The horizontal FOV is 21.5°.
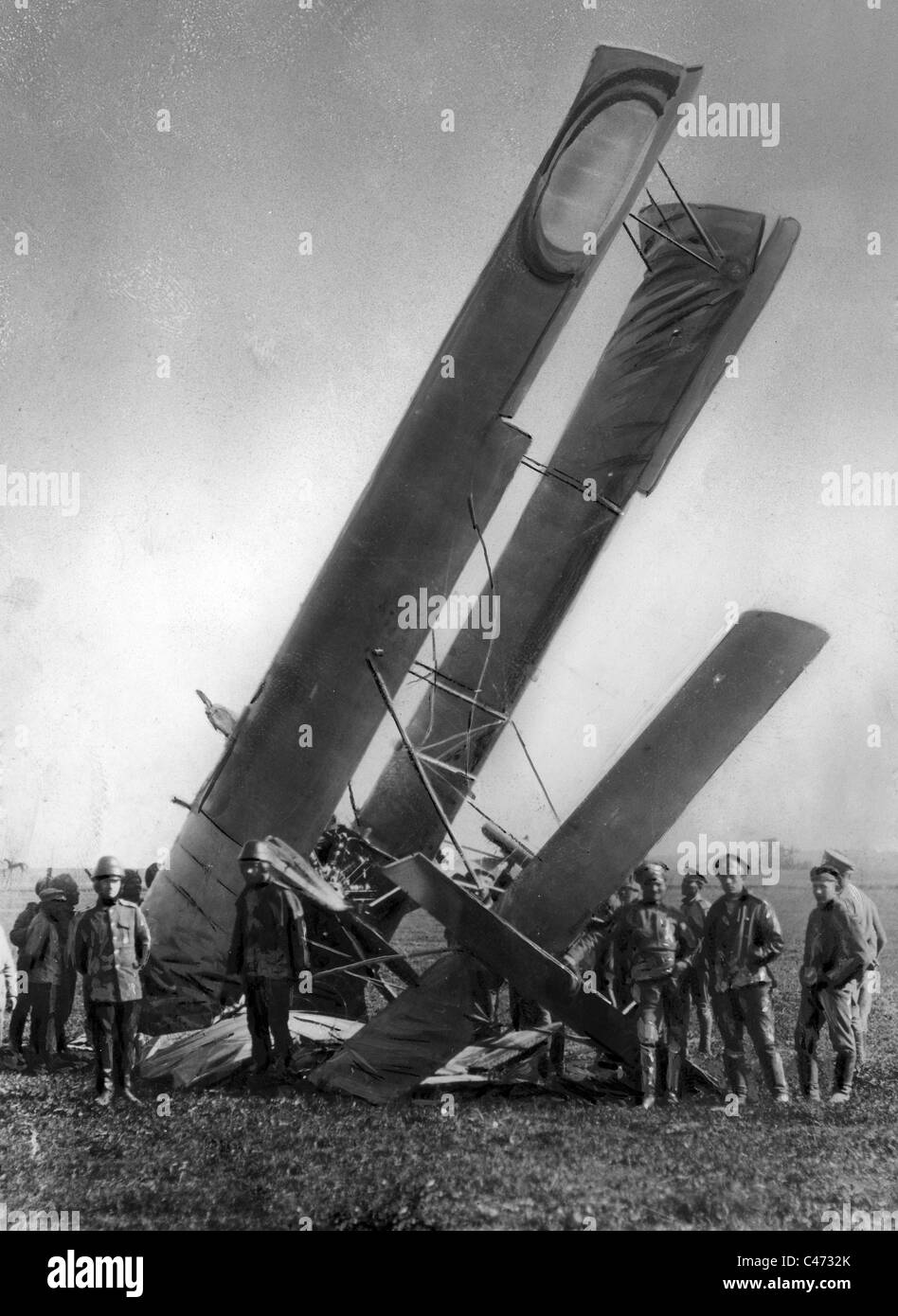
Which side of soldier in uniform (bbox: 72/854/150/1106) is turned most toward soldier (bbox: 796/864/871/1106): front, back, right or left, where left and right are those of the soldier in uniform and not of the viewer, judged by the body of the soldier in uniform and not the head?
left

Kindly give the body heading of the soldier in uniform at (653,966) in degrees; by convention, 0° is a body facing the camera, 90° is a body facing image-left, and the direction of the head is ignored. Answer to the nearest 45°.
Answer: approximately 0°

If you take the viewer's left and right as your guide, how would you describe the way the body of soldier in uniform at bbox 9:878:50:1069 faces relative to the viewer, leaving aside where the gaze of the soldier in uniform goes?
facing to the right of the viewer
